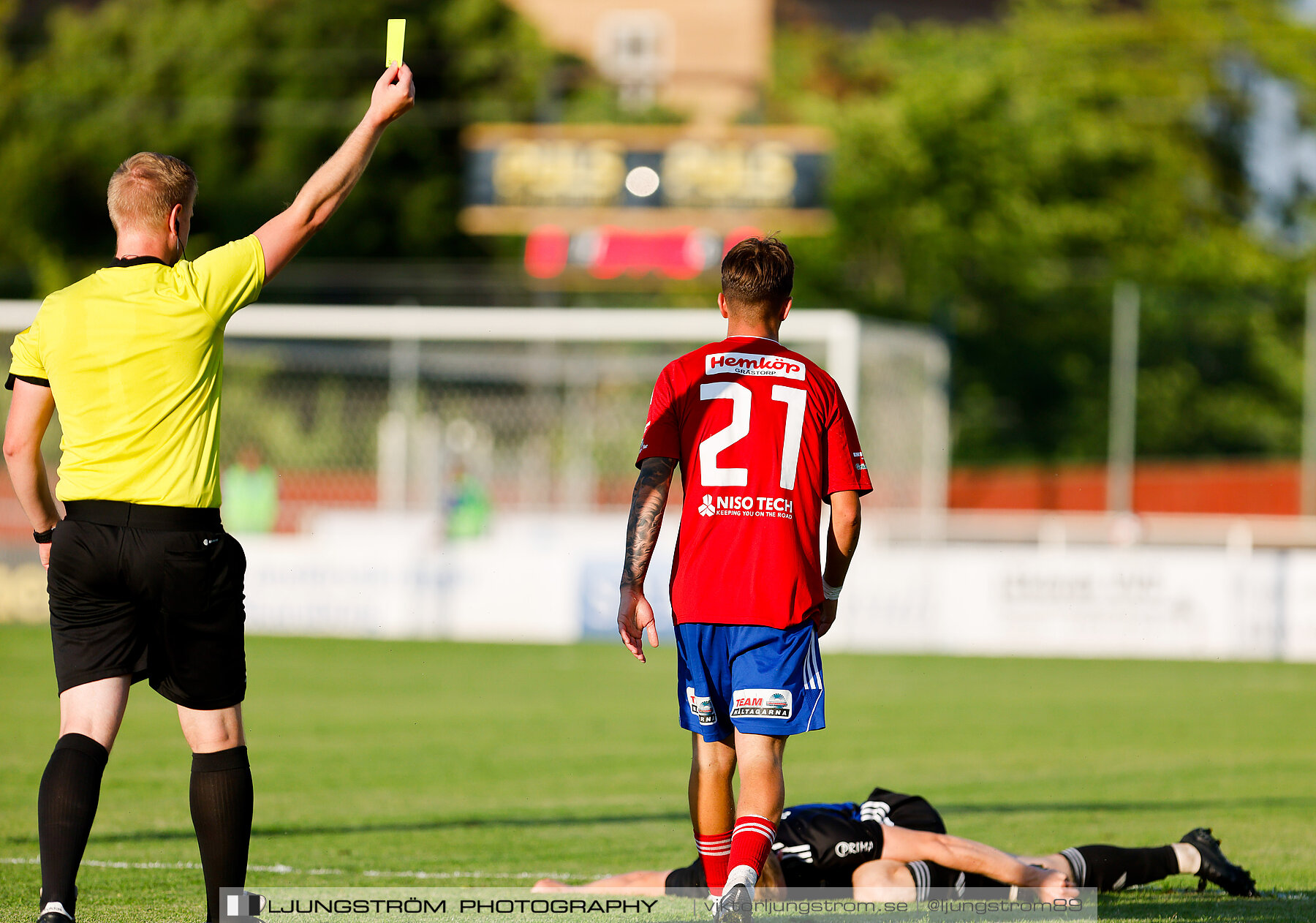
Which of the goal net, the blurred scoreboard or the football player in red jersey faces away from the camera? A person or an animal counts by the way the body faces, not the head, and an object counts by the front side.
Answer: the football player in red jersey

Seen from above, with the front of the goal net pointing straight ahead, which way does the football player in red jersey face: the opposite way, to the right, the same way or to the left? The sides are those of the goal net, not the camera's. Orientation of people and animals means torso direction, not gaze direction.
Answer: the opposite way

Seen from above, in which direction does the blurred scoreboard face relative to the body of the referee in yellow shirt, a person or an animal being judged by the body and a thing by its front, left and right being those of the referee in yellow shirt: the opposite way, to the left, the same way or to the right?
the opposite way

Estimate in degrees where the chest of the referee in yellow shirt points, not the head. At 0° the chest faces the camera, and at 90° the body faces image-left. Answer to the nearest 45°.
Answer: approximately 180°

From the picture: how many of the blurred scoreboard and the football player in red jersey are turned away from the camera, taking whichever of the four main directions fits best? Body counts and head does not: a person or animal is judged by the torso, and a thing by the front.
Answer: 1

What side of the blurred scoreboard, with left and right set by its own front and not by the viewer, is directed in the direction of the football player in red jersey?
front

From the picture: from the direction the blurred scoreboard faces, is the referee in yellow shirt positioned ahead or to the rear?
ahead

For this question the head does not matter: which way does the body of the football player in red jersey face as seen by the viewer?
away from the camera

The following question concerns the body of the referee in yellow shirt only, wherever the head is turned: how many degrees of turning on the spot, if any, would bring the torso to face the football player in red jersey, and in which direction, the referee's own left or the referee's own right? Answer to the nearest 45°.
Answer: approximately 90° to the referee's own right

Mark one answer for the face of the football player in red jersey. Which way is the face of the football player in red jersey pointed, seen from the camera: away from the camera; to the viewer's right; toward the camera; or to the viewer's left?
away from the camera

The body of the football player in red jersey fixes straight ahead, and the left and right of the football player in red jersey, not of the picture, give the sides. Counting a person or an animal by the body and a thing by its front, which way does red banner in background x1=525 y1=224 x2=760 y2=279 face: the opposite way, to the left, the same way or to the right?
the opposite way
